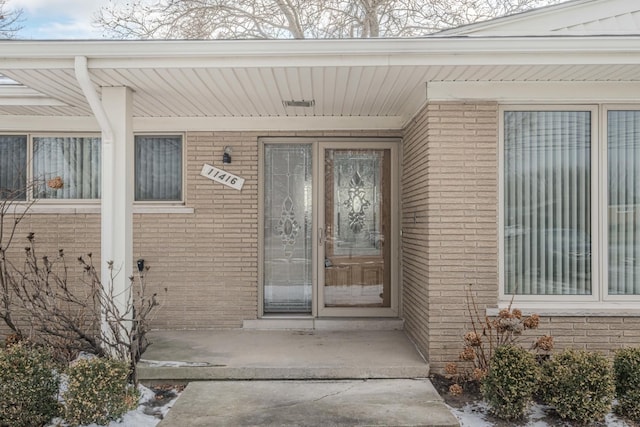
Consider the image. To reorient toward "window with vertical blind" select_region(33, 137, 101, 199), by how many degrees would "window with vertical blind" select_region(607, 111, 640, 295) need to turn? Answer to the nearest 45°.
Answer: approximately 90° to its right

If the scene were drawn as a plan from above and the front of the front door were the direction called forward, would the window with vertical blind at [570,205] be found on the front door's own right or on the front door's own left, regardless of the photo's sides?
on the front door's own left

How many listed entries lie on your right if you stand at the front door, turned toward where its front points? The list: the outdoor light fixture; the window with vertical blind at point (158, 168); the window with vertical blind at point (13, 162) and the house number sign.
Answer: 4

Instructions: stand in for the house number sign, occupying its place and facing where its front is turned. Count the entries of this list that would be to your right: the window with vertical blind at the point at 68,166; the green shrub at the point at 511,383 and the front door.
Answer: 1

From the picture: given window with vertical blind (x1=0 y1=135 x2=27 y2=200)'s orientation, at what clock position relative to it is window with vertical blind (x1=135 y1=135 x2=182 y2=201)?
window with vertical blind (x1=135 y1=135 x2=182 y2=201) is roughly at 10 o'clock from window with vertical blind (x1=0 y1=135 x2=27 y2=200).

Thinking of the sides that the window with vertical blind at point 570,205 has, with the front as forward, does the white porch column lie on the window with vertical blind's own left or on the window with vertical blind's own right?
on the window with vertical blind's own right

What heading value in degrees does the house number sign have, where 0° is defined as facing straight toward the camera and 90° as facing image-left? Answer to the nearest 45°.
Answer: approximately 0°

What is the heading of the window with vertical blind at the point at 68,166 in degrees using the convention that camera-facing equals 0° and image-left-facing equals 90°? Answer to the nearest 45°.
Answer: approximately 0°
